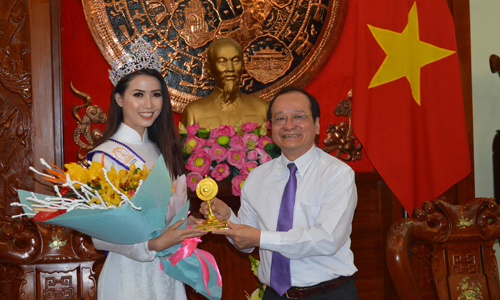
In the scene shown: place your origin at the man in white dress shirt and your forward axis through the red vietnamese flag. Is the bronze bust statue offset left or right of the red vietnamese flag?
left

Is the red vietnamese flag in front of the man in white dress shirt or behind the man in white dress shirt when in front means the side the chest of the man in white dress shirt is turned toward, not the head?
behind

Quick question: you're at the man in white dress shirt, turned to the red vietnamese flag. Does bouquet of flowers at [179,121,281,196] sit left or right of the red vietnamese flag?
left

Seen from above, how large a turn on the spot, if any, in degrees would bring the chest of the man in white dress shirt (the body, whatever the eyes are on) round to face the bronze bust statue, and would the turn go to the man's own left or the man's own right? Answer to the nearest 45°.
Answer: approximately 135° to the man's own right

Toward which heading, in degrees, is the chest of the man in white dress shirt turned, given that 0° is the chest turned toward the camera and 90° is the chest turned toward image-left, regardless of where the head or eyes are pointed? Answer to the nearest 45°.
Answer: approximately 45°
